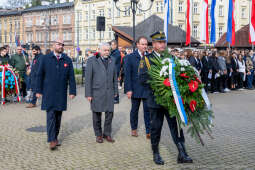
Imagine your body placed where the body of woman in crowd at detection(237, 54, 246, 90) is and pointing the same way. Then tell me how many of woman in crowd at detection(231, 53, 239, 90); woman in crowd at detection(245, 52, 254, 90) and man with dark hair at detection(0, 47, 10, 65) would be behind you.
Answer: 1

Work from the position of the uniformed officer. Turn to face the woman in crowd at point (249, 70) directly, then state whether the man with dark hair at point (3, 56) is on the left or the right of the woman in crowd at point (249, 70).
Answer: left

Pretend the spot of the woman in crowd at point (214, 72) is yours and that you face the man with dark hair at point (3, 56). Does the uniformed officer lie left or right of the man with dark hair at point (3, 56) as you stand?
left

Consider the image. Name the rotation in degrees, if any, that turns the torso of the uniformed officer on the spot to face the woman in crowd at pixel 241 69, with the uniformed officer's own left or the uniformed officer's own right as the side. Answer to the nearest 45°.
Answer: approximately 135° to the uniformed officer's own left

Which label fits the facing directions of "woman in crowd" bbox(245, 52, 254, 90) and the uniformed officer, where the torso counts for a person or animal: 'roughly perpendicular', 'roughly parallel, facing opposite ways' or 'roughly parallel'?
roughly perpendicular

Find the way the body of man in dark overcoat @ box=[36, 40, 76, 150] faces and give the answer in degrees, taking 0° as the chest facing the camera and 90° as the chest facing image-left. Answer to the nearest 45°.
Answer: approximately 0°

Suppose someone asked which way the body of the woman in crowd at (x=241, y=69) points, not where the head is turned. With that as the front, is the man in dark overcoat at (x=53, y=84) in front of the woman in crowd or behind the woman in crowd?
in front

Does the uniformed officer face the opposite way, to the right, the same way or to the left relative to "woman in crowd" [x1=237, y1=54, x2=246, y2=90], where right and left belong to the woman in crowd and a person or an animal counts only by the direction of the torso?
to the left

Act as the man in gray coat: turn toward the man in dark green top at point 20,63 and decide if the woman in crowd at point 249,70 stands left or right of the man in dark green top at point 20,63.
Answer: right

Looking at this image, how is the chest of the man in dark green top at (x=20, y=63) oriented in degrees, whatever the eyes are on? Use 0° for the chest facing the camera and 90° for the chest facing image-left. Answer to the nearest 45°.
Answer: approximately 0°

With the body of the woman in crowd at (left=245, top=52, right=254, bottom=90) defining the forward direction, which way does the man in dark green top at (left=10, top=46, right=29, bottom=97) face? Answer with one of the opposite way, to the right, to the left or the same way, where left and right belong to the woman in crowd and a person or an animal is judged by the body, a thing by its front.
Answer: to the left
